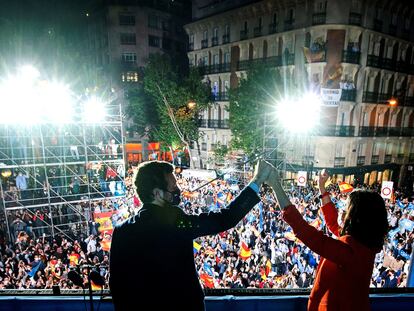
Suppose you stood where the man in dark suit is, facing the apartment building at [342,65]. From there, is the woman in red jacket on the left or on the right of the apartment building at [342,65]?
right

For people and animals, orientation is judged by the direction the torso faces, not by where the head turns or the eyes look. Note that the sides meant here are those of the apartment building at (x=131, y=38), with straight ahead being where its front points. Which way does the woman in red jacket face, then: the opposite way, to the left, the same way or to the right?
the opposite way

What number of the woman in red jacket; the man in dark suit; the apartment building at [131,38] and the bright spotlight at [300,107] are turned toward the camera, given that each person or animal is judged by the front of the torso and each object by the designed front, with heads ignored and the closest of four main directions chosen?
2

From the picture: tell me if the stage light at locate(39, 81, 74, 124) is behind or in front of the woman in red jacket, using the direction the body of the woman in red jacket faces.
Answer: in front

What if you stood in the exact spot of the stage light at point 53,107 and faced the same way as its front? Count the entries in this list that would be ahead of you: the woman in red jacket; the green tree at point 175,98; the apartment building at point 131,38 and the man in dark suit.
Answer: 2

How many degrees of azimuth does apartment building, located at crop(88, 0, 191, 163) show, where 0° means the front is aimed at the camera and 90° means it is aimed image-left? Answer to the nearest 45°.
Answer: approximately 0°

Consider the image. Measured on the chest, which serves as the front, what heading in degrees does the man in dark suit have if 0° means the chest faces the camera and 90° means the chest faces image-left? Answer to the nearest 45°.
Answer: approximately 225°

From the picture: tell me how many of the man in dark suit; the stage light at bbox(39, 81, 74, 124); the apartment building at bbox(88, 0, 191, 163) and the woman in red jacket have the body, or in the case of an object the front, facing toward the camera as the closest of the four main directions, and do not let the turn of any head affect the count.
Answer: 2

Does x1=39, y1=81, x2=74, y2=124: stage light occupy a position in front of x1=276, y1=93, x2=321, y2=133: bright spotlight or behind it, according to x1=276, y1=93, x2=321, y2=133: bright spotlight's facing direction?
in front

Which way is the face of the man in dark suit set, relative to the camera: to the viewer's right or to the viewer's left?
to the viewer's right

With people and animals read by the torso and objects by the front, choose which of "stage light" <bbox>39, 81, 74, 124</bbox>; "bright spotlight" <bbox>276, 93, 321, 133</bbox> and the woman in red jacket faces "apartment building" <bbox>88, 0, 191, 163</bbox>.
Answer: the woman in red jacket
